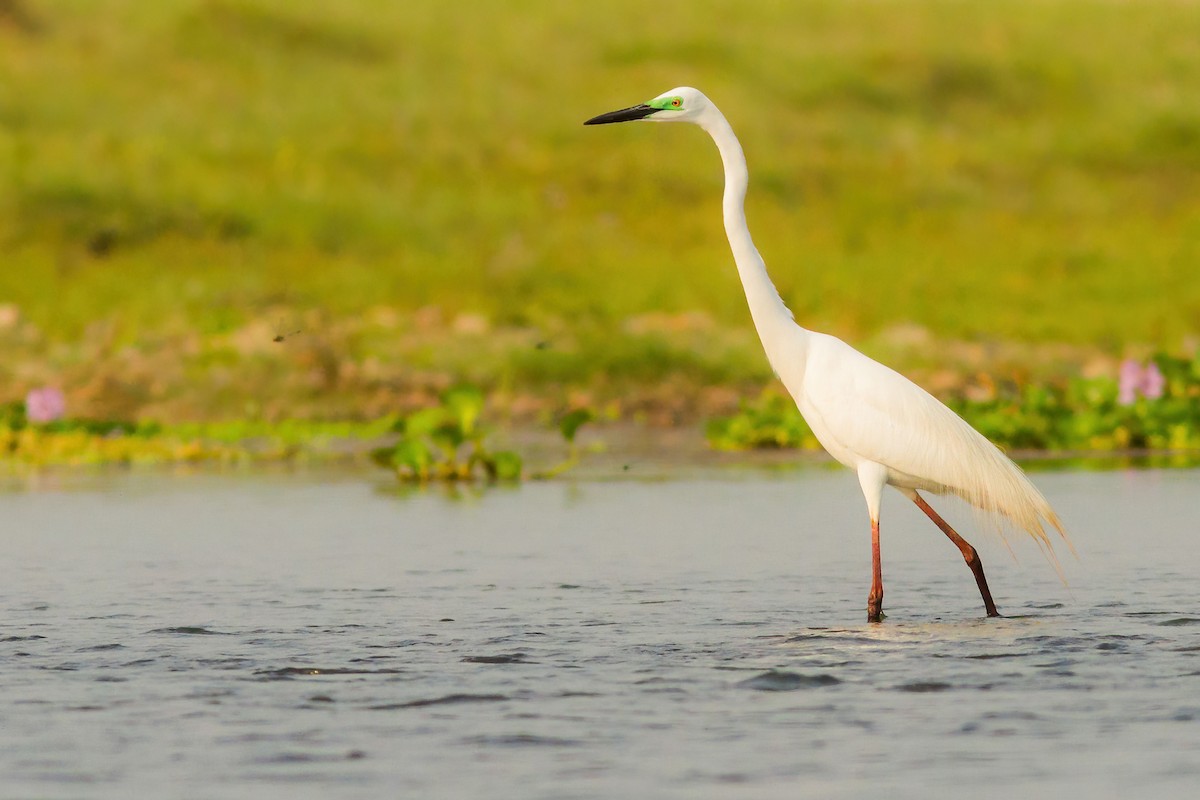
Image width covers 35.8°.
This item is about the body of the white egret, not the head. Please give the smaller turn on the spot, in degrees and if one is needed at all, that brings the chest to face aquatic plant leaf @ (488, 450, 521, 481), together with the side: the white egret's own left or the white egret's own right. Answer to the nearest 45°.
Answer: approximately 45° to the white egret's own right

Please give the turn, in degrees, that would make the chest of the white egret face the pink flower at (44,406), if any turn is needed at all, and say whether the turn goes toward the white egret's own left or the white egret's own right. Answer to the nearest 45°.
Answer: approximately 45° to the white egret's own right

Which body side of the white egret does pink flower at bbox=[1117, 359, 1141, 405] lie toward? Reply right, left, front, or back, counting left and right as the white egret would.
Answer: right

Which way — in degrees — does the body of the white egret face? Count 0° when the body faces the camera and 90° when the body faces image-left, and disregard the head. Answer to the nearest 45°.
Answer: approximately 90°

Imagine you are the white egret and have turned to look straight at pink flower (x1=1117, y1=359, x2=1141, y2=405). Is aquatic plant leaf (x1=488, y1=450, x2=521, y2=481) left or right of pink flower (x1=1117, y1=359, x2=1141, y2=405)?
left

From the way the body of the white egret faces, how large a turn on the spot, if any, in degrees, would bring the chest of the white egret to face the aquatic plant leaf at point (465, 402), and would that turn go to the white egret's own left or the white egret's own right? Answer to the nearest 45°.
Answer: approximately 45° to the white egret's own right

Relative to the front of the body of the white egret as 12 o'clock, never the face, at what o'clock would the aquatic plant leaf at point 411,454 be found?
The aquatic plant leaf is roughly at 2 o'clock from the white egret.

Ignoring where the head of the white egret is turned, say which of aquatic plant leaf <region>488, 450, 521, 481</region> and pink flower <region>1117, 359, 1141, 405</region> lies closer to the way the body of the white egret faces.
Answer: the aquatic plant leaf
